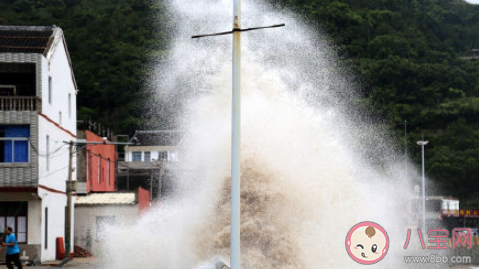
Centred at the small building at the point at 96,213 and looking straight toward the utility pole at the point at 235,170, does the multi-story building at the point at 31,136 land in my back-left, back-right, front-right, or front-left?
front-right

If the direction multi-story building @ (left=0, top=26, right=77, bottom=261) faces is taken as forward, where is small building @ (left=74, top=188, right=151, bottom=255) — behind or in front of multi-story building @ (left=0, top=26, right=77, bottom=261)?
behind

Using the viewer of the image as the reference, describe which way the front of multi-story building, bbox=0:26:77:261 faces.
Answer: facing the viewer

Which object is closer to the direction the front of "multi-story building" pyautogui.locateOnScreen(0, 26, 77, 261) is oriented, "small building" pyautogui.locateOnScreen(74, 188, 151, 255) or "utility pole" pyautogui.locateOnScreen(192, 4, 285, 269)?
the utility pole
